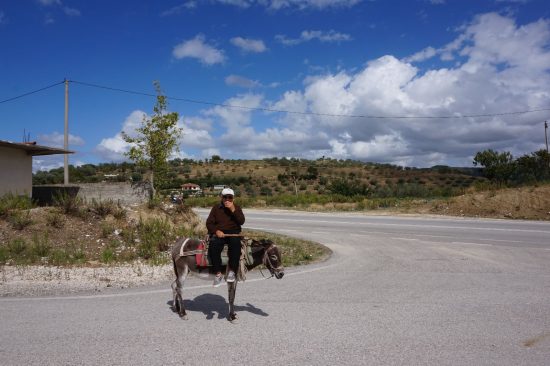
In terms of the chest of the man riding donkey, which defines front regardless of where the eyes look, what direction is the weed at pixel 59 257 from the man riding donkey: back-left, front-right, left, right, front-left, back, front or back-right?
back-right

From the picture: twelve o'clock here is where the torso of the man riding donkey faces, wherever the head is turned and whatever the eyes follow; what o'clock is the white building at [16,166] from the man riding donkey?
The white building is roughly at 5 o'clock from the man riding donkey.

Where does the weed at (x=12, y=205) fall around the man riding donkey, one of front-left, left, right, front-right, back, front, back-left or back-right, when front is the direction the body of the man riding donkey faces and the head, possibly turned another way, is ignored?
back-right

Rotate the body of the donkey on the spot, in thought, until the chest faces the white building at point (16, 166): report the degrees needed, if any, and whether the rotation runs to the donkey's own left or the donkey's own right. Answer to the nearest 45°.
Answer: approximately 135° to the donkey's own left

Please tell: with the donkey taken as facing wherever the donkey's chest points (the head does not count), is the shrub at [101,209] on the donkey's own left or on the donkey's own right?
on the donkey's own left

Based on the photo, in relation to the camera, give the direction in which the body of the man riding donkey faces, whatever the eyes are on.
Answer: toward the camera

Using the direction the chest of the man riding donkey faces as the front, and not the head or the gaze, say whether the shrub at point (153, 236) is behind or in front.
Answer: behind

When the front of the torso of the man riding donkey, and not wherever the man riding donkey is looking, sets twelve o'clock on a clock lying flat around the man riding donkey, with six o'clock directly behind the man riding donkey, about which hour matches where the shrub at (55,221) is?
The shrub is roughly at 5 o'clock from the man riding donkey.

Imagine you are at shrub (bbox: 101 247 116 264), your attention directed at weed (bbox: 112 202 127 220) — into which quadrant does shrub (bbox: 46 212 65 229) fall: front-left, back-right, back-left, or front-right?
front-left

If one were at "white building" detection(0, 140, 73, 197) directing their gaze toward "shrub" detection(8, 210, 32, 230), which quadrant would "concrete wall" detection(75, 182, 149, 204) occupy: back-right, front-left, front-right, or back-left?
front-left

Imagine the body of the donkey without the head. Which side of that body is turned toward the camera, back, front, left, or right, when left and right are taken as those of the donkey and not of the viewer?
right
